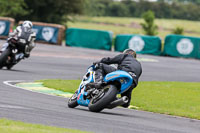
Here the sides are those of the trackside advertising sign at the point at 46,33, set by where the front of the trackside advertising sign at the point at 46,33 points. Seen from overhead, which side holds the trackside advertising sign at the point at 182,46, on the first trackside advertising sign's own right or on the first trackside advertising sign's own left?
on the first trackside advertising sign's own left

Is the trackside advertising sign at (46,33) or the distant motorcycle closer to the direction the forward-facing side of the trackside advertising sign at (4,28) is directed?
the distant motorcycle

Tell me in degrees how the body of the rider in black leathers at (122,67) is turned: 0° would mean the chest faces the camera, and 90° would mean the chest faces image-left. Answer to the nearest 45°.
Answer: approximately 135°

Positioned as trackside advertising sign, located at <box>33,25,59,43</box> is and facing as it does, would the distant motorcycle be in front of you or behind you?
in front

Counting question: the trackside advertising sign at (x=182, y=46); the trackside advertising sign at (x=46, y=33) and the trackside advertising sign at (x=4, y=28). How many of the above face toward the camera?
3

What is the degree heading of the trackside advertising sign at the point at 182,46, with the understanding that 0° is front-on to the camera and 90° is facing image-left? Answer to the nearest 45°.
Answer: approximately 0°

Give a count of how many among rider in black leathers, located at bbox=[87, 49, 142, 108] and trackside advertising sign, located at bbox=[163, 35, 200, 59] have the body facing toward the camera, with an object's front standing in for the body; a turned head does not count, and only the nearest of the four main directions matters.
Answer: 1

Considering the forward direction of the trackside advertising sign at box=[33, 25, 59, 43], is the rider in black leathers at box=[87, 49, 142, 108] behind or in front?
in front

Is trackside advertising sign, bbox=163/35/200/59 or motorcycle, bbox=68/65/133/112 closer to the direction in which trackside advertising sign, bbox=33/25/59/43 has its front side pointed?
the motorcycle

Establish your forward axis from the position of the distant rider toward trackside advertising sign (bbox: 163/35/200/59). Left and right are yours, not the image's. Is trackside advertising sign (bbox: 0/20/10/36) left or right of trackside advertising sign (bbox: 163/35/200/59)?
left
